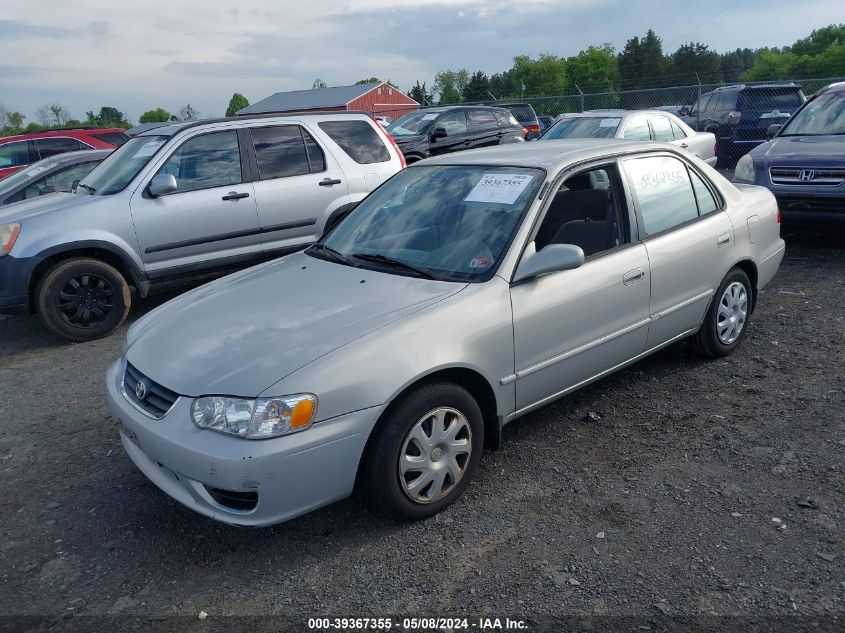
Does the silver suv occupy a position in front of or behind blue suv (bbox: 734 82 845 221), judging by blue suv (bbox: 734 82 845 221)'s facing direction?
in front

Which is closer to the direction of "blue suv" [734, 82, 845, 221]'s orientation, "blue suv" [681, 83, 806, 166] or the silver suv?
the silver suv

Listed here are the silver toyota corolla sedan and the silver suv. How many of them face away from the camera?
0

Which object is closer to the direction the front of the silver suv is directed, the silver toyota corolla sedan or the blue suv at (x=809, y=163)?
the silver toyota corolla sedan

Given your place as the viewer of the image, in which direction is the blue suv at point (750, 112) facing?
facing away from the viewer and to the left of the viewer

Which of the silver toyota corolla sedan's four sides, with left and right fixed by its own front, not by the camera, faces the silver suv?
right

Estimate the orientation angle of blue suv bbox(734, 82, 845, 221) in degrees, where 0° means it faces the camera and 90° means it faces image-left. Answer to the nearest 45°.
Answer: approximately 45°

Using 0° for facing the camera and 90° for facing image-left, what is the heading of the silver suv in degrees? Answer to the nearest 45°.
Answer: approximately 45°

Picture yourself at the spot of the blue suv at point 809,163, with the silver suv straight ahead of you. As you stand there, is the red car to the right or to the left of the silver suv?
right

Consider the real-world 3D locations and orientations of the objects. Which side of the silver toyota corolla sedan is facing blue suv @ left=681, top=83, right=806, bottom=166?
back

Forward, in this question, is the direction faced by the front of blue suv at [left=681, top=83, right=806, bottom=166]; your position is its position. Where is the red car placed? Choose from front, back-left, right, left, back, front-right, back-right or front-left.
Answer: left

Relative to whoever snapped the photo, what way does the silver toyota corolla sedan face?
facing the viewer and to the left of the viewer
